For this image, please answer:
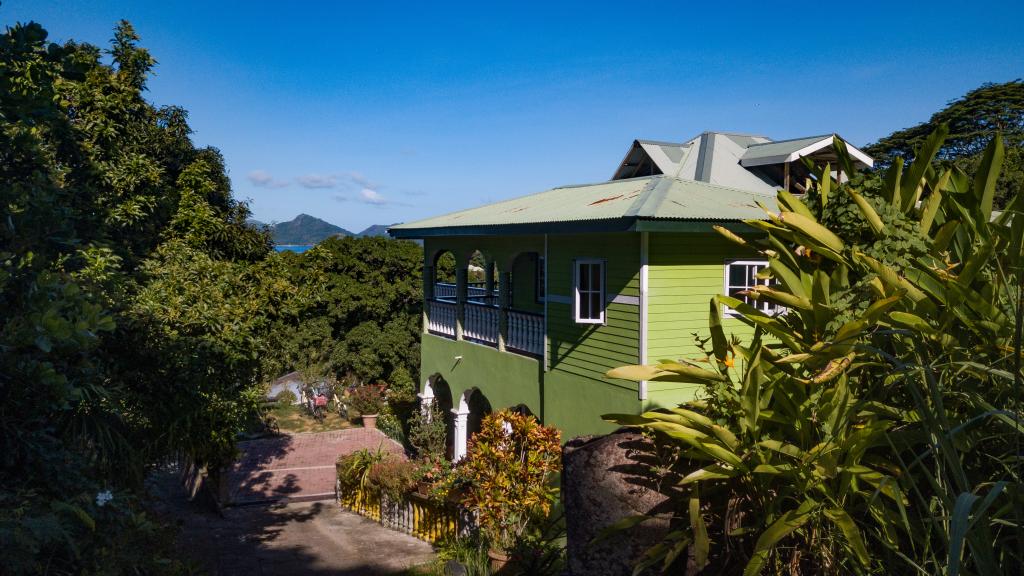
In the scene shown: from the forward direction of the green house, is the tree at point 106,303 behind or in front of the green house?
in front

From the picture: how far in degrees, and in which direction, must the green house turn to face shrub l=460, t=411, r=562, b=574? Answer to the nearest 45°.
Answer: approximately 45° to its left

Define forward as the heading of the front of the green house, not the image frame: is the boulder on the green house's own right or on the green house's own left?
on the green house's own left

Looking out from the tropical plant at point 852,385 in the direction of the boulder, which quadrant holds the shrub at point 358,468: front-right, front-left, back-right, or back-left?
front-right

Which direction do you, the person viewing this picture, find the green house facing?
facing the viewer and to the left of the viewer
